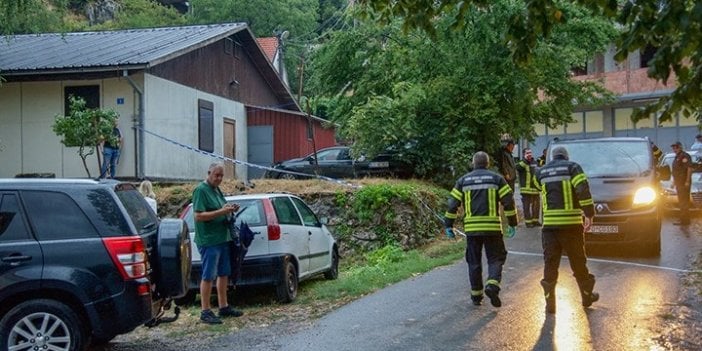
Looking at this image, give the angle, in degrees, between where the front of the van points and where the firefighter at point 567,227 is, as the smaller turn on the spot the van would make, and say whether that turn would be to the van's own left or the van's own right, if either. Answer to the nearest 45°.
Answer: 0° — it already faces them

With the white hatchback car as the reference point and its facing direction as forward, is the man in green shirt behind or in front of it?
behind

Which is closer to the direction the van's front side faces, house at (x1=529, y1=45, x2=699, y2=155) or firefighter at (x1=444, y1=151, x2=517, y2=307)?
the firefighter

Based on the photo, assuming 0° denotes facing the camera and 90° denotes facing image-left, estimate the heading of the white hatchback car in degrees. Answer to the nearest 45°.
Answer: approximately 225°

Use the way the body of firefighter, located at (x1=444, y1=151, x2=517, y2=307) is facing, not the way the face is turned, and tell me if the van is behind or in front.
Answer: in front

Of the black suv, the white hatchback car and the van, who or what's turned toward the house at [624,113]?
the white hatchback car

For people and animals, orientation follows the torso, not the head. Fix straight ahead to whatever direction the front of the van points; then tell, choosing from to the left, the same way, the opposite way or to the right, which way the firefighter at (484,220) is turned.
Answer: the opposite way

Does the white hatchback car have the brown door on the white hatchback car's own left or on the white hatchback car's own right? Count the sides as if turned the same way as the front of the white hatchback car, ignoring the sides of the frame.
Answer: on the white hatchback car's own left

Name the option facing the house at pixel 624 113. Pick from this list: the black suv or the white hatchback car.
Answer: the white hatchback car

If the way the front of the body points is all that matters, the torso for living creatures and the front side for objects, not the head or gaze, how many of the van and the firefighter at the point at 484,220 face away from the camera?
1

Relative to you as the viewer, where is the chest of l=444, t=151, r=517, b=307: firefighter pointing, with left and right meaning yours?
facing away from the viewer

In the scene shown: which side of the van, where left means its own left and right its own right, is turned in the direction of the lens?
front

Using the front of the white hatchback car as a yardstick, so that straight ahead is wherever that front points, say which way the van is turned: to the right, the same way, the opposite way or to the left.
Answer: the opposite way

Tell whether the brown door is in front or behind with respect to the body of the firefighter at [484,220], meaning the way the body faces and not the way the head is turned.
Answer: in front

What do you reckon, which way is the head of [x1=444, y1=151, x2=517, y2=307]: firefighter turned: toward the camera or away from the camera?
away from the camera

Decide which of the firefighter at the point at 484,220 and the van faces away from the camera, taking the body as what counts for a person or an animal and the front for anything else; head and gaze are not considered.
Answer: the firefighter
